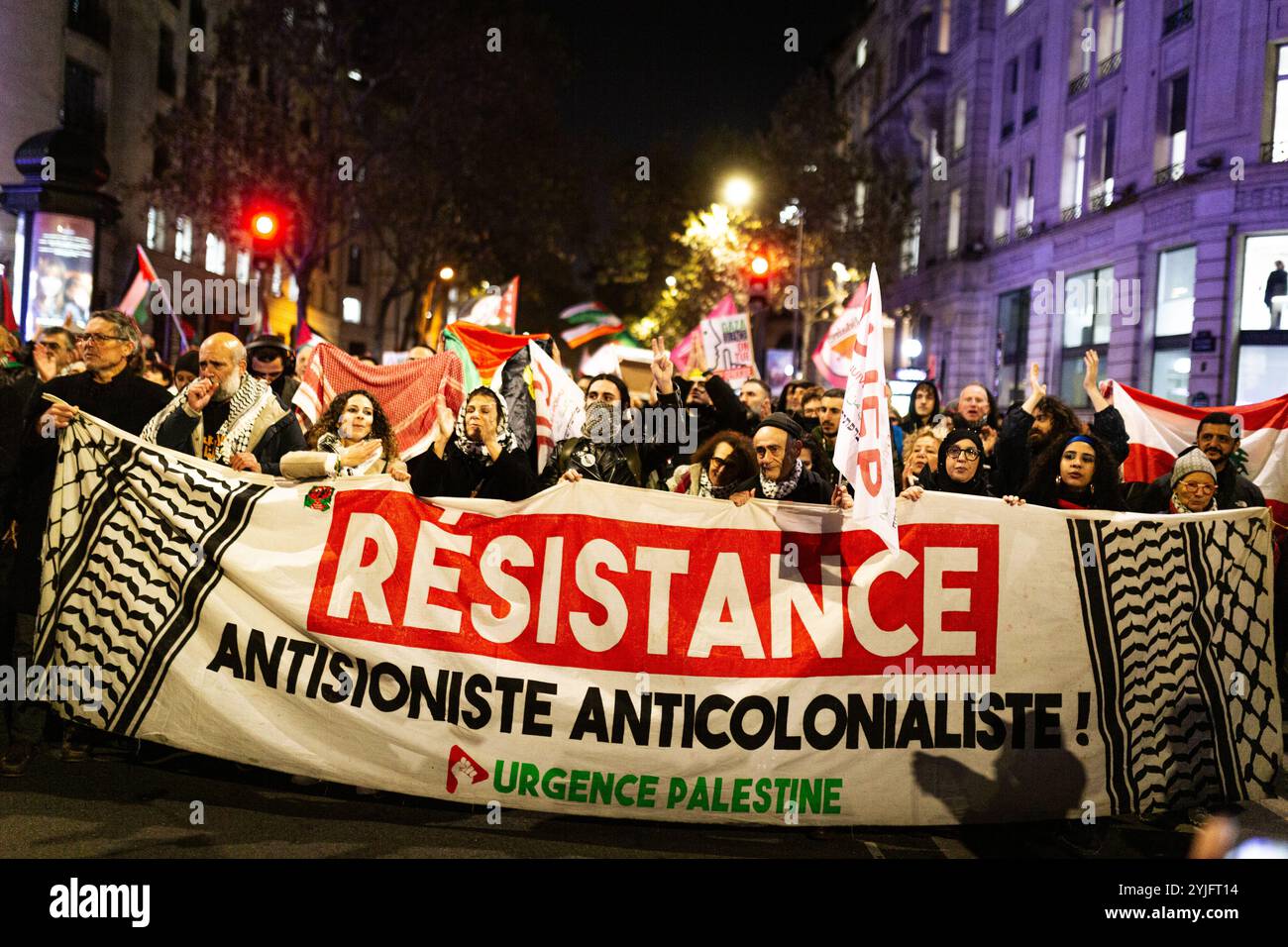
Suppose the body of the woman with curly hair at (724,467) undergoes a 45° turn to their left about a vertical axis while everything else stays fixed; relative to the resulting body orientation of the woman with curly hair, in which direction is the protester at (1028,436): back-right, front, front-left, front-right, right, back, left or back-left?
left

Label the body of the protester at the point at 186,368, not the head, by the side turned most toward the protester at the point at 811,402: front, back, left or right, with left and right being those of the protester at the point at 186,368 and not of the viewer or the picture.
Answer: left

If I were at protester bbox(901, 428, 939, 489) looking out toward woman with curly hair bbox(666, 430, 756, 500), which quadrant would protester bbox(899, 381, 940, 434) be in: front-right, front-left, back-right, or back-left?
back-right

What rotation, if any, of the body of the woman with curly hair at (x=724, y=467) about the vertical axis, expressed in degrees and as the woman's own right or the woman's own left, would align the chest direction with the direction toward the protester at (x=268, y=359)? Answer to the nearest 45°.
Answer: approximately 135° to the woman's own right

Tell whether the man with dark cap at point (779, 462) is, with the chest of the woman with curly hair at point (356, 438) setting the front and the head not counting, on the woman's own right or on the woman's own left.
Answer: on the woman's own left

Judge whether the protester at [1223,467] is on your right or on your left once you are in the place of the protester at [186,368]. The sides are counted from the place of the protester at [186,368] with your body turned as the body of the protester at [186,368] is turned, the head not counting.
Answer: on your left

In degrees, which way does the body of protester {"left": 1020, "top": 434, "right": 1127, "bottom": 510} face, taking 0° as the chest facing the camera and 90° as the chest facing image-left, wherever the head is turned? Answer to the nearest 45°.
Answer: approximately 0°
